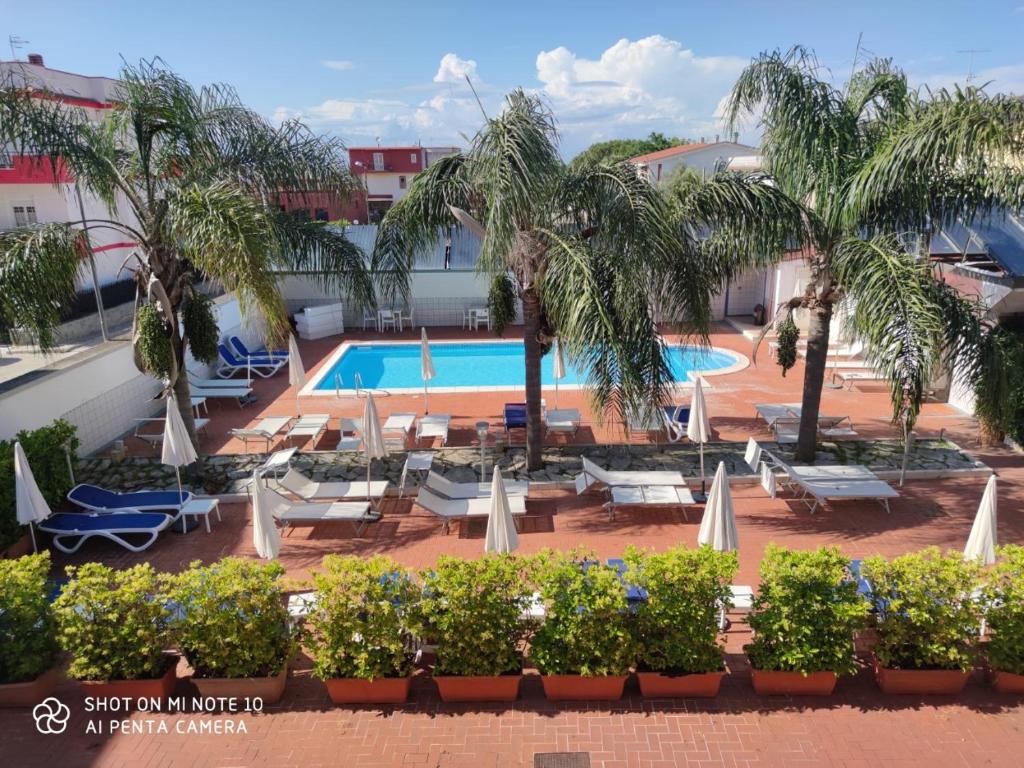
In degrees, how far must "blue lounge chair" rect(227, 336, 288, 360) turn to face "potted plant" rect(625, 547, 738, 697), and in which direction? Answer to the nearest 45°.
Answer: approximately 90° to its right

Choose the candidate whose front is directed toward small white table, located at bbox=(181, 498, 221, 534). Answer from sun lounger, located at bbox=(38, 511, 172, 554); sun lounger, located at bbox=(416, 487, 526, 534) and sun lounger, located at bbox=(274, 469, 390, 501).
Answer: sun lounger, located at bbox=(38, 511, 172, 554)

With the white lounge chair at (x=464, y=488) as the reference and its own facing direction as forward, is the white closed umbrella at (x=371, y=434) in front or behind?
behind

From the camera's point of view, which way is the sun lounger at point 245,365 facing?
to the viewer's right

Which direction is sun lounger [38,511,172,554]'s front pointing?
to the viewer's right

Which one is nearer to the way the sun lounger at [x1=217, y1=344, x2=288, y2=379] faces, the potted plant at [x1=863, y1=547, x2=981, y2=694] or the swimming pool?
the swimming pool

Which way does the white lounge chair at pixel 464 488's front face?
to the viewer's right

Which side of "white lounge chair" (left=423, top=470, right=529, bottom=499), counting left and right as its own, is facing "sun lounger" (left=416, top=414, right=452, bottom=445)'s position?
left

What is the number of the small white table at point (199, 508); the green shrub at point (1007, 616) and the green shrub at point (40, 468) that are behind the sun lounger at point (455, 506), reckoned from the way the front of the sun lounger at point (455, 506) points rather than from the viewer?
2

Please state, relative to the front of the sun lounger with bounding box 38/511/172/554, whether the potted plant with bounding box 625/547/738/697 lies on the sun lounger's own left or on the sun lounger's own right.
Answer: on the sun lounger's own right

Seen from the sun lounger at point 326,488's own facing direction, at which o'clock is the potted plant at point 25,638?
The potted plant is roughly at 4 o'clock from the sun lounger.

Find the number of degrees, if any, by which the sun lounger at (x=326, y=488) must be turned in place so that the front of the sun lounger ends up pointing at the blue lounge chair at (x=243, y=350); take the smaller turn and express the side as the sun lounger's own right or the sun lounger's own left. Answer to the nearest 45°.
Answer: approximately 90° to the sun lounger's own left

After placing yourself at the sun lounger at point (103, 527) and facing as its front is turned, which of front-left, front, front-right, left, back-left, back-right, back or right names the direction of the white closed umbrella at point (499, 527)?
front-right

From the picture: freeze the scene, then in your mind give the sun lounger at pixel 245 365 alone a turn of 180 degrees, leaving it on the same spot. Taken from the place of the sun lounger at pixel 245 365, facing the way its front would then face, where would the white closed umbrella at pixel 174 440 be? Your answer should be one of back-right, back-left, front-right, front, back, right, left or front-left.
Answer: left

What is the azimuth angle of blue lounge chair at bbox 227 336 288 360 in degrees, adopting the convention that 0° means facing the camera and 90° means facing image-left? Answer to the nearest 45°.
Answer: approximately 270°

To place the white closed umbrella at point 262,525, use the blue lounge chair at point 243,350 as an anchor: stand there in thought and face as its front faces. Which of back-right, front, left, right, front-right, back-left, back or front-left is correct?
right
